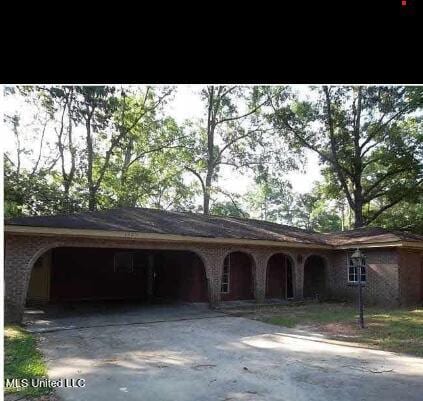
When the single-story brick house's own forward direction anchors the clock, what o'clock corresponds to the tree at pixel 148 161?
The tree is roughly at 7 o'clock from the single-story brick house.

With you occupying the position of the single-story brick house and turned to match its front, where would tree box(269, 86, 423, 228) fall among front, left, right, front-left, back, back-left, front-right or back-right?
left

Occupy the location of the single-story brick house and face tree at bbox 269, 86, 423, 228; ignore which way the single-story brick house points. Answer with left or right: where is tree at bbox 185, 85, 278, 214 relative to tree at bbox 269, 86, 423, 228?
left

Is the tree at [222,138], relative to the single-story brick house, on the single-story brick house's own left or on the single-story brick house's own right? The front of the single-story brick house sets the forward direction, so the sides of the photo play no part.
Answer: on the single-story brick house's own left

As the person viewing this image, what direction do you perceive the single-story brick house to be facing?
facing the viewer and to the right of the viewer
